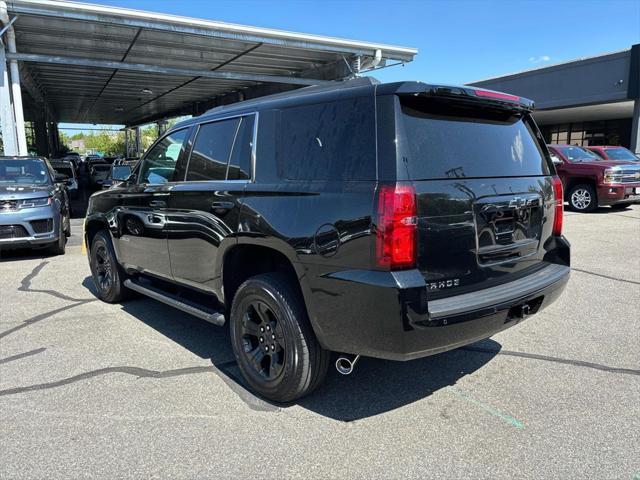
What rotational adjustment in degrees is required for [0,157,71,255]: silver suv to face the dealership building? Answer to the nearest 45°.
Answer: approximately 90° to its left

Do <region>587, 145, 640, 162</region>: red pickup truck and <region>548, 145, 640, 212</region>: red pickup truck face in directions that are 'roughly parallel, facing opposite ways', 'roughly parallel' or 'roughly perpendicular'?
roughly parallel

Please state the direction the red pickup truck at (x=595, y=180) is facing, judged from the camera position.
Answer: facing the viewer and to the right of the viewer

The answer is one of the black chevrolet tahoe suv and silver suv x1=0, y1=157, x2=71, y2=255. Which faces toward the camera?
the silver suv

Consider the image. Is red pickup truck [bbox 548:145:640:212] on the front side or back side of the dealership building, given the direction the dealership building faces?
on the front side

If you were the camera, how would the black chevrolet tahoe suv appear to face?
facing away from the viewer and to the left of the viewer

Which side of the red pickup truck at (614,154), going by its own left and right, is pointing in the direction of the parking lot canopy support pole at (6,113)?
right

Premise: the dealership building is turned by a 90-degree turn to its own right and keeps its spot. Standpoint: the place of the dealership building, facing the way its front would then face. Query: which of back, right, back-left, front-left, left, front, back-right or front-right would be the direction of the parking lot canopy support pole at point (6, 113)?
left

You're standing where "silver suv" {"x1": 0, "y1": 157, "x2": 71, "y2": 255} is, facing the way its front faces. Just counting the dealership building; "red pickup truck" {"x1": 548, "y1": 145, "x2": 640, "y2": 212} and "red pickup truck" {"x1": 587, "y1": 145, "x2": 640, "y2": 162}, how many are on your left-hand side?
3

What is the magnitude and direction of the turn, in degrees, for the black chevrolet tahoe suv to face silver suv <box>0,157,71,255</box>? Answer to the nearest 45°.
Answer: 0° — it already faces it

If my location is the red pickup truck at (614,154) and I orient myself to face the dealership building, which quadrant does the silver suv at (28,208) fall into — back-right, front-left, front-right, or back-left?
back-left

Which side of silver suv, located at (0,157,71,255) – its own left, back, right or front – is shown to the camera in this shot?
front

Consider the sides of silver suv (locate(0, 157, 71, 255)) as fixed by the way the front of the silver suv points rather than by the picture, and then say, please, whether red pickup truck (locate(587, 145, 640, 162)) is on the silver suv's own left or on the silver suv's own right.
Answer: on the silver suv's own left

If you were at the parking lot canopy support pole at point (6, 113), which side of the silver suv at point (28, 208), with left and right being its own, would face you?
back

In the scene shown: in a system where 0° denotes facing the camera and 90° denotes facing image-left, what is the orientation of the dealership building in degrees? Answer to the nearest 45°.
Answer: approximately 45°
